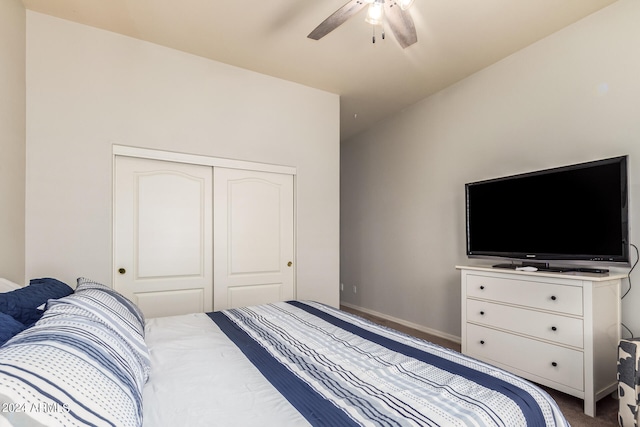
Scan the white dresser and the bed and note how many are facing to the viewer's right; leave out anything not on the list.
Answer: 1

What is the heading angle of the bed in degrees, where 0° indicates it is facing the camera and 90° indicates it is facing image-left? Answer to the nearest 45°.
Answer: approximately 270°

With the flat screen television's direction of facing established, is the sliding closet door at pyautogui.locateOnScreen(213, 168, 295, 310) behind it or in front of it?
in front

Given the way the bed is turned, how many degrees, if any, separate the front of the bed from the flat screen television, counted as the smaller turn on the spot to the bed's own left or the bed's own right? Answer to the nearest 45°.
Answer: approximately 45° to the bed's own left

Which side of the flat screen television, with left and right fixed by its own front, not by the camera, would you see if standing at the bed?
front

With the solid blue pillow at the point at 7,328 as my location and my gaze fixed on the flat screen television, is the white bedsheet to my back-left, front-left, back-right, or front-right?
front-right

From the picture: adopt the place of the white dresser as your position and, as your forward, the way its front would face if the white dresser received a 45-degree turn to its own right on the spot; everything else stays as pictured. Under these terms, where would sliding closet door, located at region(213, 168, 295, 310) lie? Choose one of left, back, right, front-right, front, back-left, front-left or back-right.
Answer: front

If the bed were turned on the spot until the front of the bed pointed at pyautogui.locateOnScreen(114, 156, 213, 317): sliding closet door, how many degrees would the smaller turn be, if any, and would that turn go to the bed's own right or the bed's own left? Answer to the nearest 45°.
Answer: approximately 135° to the bed's own left

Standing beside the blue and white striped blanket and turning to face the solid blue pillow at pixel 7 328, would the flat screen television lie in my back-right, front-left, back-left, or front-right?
back-right

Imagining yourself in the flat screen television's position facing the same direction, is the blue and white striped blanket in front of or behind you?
in front

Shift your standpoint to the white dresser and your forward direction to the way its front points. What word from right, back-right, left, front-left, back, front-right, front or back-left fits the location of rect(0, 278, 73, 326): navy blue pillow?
front

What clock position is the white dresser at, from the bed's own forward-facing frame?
The white dresser is roughly at 11 o'clock from the bed.

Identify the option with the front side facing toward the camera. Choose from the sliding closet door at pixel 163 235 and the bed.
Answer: the sliding closet door

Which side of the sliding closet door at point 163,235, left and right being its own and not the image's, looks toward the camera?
front

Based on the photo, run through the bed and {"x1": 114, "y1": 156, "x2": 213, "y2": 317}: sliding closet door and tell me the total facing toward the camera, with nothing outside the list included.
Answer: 1

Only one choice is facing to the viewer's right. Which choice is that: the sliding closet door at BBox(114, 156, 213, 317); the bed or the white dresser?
the bed
